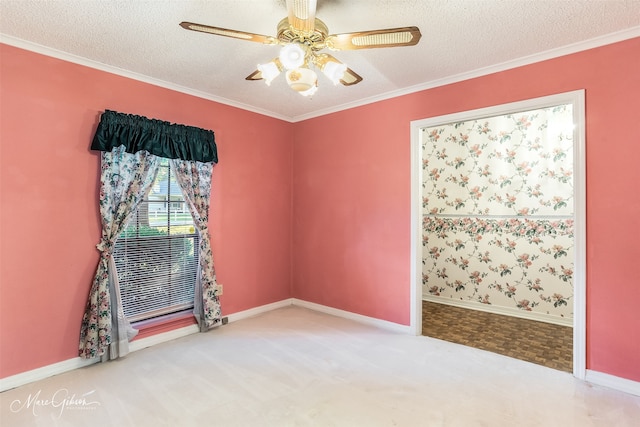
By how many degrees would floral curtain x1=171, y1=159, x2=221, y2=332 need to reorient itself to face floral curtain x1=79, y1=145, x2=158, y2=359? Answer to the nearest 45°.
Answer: approximately 90° to its right

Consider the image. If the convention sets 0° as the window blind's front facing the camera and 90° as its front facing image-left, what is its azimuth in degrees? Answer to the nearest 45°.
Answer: approximately 315°
